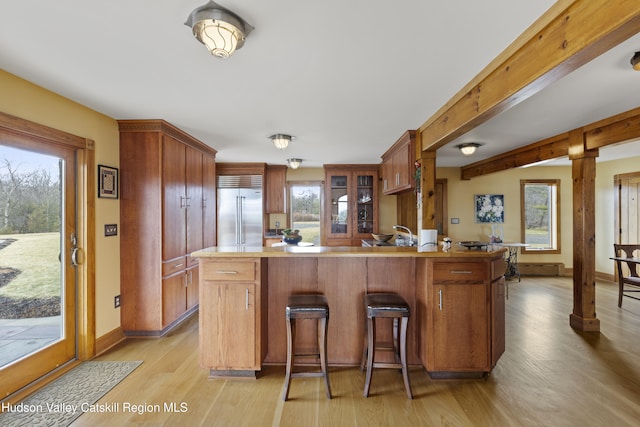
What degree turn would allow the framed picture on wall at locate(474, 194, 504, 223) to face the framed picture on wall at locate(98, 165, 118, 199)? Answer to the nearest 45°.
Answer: approximately 45° to its right

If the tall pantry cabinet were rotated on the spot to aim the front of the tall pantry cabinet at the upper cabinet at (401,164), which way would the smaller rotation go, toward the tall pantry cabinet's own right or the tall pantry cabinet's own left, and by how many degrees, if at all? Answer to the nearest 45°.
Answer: approximately 45° to the tall pantry cabinet's own left

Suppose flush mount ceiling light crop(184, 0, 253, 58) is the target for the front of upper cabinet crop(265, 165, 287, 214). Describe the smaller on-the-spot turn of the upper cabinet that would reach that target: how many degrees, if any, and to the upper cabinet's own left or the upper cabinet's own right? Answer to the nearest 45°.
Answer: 0° — it already faces it

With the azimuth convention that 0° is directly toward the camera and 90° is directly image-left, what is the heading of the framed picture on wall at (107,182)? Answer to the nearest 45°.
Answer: approximately 315°

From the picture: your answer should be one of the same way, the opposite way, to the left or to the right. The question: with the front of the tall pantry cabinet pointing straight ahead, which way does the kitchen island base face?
to the right

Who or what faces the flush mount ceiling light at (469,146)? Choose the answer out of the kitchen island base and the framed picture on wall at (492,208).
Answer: the framed picture on wall

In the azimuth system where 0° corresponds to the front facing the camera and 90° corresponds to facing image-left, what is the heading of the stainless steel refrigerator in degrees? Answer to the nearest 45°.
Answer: approximately 0°

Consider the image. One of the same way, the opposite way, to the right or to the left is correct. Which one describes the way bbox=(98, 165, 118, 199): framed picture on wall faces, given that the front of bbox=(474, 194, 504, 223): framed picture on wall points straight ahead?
to the left

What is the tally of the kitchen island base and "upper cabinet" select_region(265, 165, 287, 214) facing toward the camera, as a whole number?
2
